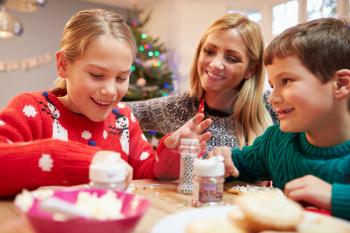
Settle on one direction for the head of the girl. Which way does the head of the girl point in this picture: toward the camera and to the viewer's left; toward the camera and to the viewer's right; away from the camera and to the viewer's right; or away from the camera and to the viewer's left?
toward the camera and to the viewer's right

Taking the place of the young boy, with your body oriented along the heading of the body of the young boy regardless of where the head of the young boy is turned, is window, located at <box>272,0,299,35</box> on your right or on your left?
on your right

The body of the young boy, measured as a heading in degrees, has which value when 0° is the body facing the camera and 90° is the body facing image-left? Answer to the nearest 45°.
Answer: approximately 45°

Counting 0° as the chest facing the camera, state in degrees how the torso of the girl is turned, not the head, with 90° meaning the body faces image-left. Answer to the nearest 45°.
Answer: approximately 315°

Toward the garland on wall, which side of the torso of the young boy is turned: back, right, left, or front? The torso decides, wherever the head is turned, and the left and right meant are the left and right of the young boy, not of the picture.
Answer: right
